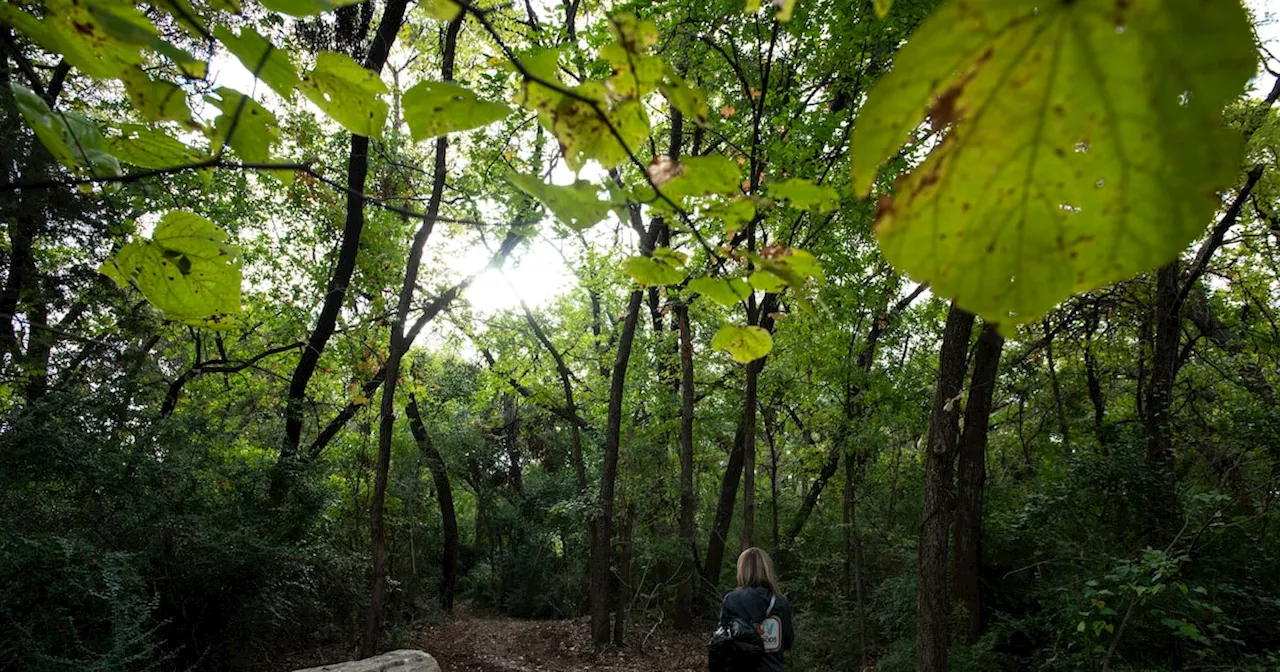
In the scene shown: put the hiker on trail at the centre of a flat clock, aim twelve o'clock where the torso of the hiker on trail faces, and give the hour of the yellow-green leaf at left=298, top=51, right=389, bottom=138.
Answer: The yellow-green leaf is roughly at 6 o'clock from the hiker on trail.

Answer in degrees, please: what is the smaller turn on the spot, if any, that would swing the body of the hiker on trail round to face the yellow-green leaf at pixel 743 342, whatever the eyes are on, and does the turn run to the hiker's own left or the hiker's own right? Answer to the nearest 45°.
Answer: approximately 180°

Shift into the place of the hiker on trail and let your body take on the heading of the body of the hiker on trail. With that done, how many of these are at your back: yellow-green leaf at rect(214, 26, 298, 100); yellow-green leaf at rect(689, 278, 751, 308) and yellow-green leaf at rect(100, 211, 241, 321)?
3

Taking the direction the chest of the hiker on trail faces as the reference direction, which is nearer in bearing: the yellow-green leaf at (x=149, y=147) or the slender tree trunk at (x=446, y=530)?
the slender tree trunk

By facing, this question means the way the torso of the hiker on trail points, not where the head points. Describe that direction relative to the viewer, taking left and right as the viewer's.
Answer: facing away from the viewer

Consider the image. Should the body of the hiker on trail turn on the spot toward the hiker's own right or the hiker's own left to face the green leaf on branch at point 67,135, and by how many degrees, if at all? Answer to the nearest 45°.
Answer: approximately 180°

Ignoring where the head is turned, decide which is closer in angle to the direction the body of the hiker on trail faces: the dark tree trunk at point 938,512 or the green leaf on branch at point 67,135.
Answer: the dark tree trunk

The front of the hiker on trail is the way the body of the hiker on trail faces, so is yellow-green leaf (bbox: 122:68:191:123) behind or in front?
behind

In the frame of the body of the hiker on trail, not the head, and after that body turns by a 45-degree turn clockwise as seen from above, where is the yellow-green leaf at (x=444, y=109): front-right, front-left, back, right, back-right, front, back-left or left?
back-right

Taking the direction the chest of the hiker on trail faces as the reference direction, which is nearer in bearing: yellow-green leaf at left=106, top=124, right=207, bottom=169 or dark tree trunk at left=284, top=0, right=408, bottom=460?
the dark tree trunk

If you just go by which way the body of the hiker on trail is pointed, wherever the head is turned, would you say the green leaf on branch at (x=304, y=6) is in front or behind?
behind

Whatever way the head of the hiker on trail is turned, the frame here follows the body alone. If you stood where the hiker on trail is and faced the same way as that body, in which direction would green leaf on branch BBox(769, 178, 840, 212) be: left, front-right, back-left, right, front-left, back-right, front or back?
back

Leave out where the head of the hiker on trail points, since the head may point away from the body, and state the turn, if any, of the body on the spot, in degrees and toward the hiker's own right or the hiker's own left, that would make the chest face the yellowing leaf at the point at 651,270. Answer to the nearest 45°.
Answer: approximately 180°

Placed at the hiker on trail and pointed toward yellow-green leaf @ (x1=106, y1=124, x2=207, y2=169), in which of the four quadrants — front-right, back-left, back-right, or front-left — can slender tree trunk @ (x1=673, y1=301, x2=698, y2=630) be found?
back-right
